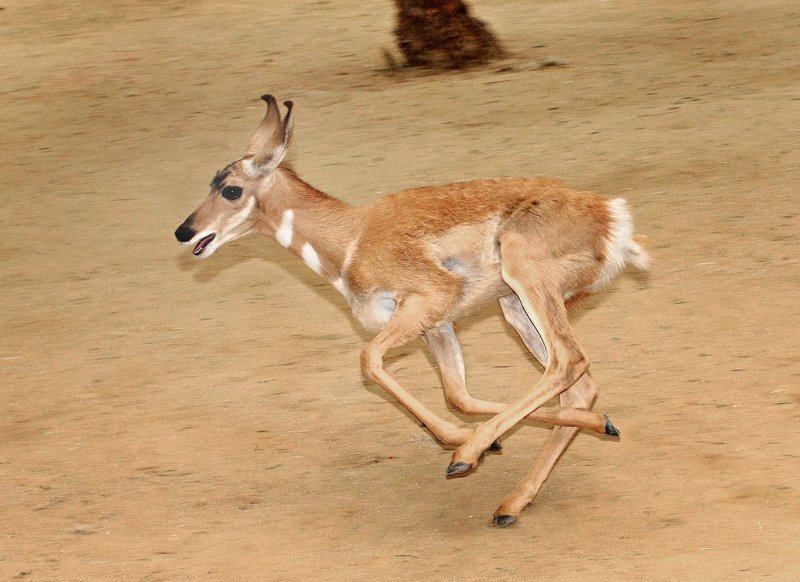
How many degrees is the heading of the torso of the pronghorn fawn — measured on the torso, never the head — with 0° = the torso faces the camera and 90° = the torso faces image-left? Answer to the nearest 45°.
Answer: approximately 90°

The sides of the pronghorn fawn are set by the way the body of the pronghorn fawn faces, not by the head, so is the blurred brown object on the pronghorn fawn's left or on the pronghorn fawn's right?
on the pronghorn fawn's right
